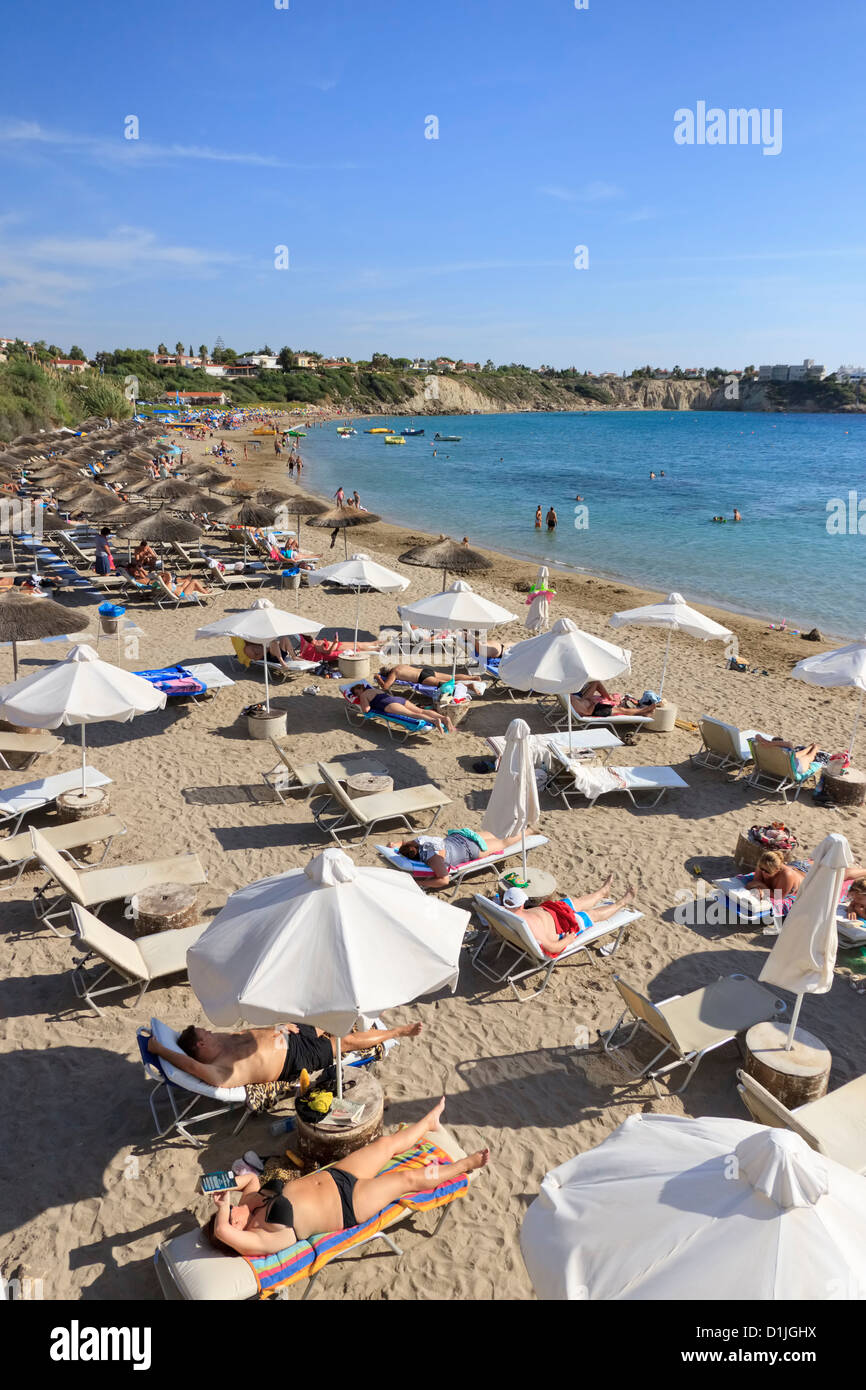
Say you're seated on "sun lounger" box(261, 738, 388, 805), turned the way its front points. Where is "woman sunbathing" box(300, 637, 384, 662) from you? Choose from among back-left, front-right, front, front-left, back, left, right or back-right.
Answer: left

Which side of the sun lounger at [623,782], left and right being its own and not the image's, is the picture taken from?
right

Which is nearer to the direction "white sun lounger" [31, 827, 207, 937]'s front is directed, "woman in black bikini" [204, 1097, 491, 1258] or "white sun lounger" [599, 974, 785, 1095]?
the white sun lounger

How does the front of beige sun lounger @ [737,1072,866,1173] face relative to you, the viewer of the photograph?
facing away from the viewer and to the right of the viewer

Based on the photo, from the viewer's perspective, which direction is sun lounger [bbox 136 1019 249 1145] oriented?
to the viewer's right

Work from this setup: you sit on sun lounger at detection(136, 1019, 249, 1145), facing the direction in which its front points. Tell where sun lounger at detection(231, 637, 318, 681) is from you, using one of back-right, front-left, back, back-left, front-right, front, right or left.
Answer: left

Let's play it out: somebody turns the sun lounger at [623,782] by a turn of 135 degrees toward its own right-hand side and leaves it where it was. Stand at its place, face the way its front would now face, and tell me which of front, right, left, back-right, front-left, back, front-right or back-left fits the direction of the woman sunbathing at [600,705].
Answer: back-right

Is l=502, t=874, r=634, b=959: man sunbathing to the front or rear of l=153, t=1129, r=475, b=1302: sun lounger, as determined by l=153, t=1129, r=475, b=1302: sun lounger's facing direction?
to the front

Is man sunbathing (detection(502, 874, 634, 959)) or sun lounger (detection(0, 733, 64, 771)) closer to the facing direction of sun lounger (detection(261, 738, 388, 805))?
the man sunbathing

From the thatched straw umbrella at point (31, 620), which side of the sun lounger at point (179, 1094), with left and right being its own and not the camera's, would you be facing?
left

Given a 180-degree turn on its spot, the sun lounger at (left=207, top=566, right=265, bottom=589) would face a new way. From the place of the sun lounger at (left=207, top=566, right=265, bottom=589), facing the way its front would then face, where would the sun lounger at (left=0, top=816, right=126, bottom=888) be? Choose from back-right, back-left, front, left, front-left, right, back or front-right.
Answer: left

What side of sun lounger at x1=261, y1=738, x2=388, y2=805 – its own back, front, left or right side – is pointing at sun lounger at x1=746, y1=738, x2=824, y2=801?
front
